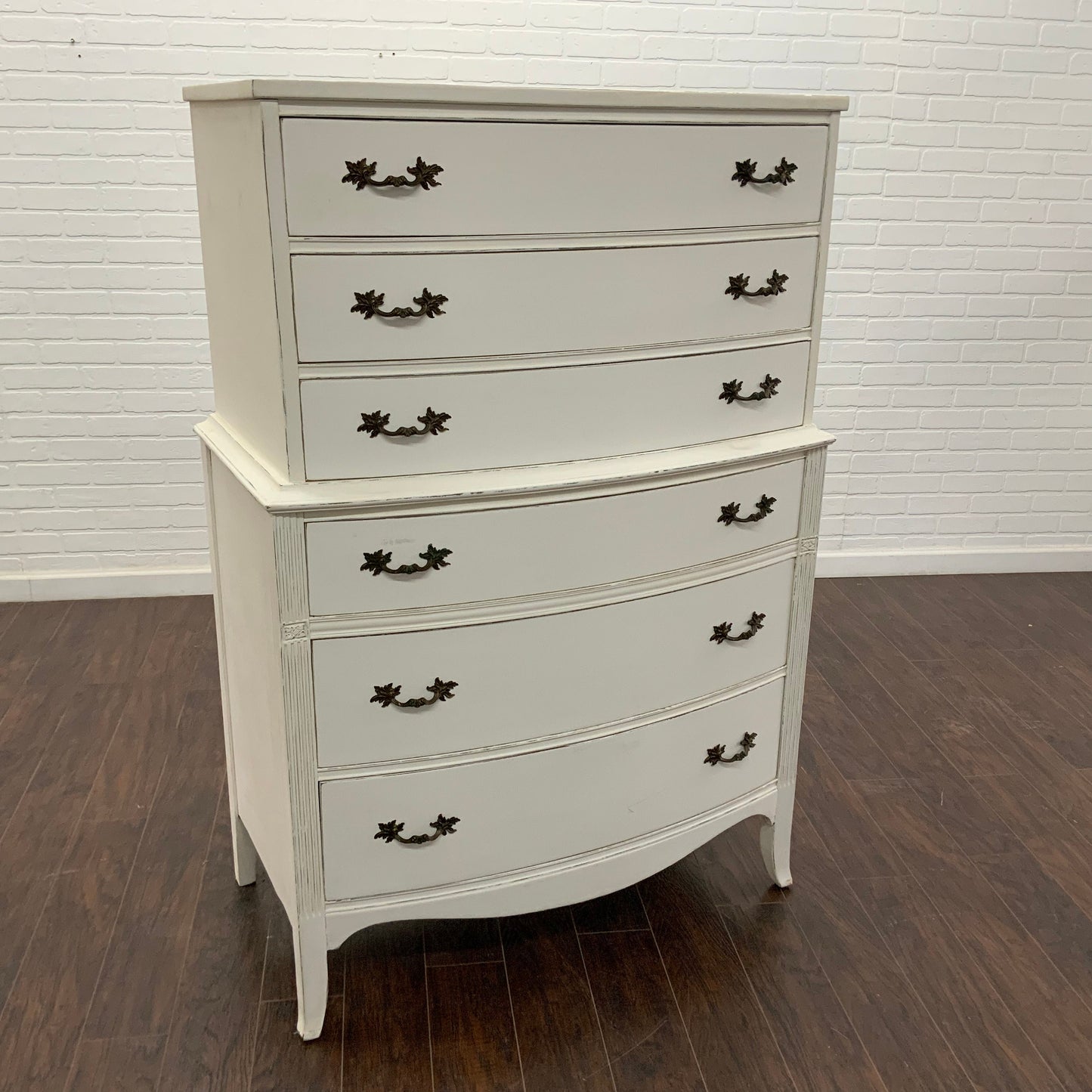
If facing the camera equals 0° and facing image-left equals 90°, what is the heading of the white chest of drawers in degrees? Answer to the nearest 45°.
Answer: approximately 315°
